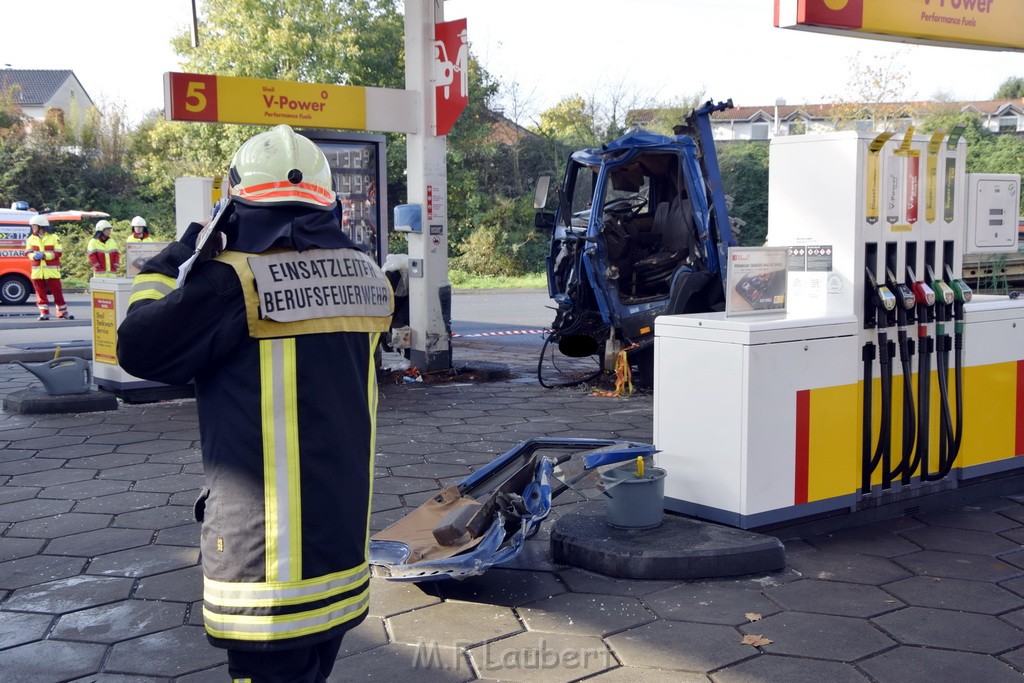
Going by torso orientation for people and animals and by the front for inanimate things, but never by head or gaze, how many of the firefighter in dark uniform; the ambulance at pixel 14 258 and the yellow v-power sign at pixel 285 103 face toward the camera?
1

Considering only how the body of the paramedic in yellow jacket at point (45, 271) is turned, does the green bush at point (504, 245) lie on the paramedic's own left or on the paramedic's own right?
on the paramedic's own left

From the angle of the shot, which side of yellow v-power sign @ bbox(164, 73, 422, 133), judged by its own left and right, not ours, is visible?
front

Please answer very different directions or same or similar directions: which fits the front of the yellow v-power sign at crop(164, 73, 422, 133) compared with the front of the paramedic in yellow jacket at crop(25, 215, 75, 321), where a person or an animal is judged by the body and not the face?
same or similar directions

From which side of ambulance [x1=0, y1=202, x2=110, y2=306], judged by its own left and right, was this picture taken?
left

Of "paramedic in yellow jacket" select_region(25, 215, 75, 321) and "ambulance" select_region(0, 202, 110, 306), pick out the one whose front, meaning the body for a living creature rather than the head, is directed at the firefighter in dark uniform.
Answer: the paramedic in yellow jacket

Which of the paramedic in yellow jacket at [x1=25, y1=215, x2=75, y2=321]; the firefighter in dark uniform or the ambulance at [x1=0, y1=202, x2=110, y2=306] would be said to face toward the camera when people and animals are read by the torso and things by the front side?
the paramedic in yellow jacket

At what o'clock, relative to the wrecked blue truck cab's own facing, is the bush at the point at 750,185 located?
The bush is roughly at 5 o'clock from the wrecked blue truck cab.

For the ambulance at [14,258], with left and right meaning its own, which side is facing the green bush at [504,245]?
back

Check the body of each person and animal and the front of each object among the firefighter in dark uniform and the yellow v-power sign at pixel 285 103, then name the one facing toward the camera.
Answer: the yellow v-power sign

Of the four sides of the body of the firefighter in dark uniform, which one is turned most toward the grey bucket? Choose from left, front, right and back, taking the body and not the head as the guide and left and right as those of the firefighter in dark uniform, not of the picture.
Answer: right

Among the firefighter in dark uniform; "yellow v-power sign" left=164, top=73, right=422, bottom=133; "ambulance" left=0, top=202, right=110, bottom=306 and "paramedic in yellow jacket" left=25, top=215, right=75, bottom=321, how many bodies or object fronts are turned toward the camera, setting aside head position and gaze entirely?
2

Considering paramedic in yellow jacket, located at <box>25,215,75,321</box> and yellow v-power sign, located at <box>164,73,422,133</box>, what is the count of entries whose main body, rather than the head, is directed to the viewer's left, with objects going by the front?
0

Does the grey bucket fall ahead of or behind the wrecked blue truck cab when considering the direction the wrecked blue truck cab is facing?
ahead

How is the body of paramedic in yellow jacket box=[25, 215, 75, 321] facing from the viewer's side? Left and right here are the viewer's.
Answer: facing the viewer

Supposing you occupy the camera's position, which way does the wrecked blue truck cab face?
facing the viewer and to the left of the viewer
